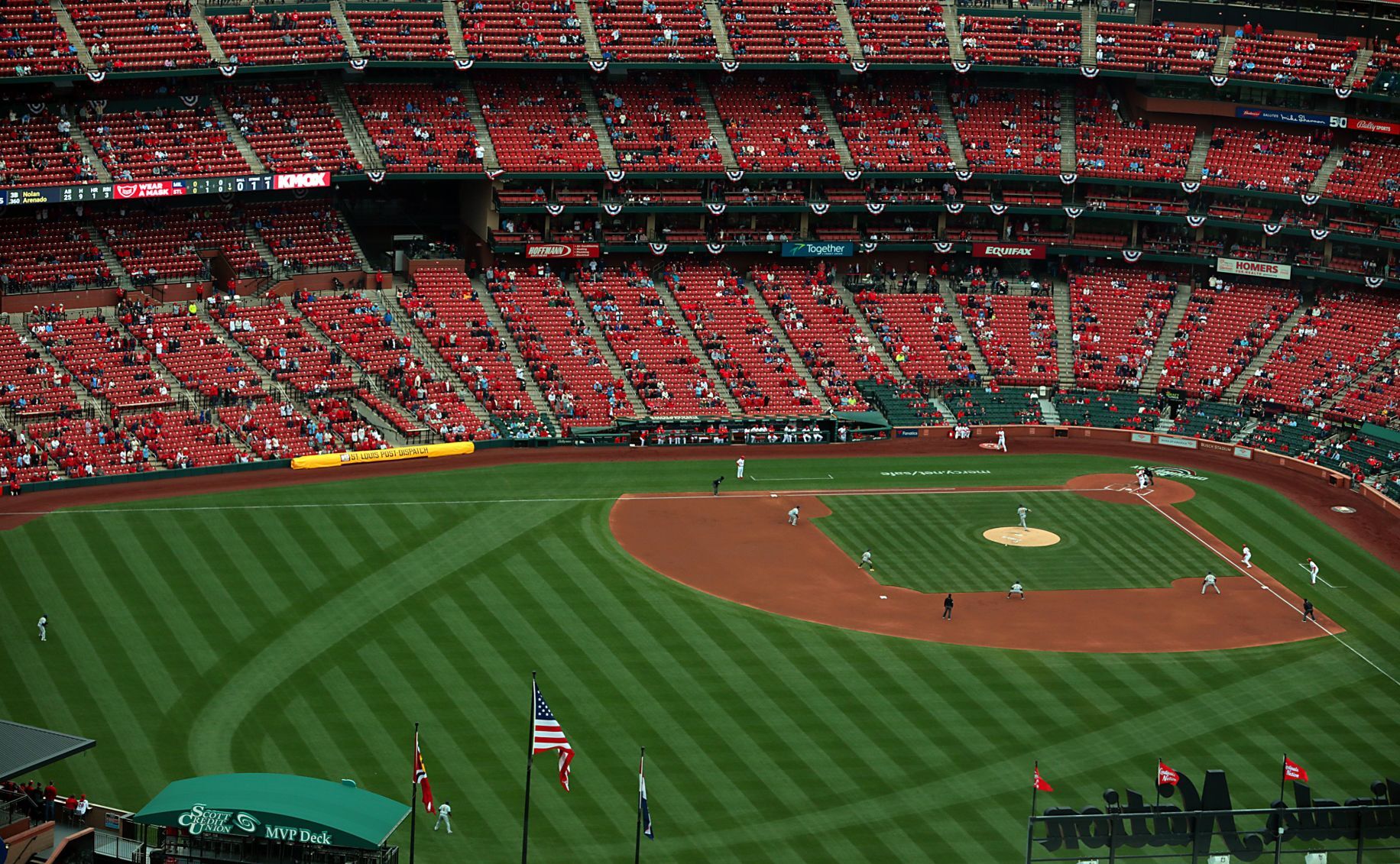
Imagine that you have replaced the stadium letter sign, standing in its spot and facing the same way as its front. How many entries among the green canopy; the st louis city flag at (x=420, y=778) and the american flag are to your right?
0

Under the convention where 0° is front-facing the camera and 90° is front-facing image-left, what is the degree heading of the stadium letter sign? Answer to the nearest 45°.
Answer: approximately 180°

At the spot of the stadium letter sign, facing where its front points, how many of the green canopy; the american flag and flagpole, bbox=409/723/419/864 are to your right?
0

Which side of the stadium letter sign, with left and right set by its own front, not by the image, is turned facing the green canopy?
left

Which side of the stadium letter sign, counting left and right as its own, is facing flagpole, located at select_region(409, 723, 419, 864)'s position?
left
